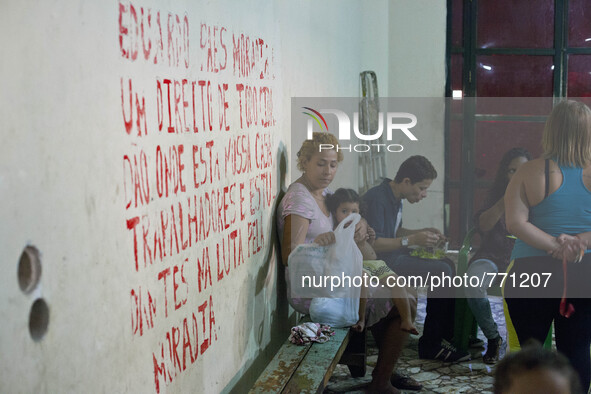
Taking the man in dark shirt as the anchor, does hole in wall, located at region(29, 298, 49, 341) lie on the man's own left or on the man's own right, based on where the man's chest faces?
on the man's own right

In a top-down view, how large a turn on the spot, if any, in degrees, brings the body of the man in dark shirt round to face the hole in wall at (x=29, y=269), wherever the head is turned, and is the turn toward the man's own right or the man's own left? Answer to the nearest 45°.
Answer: approximately 90° to the man's own right
